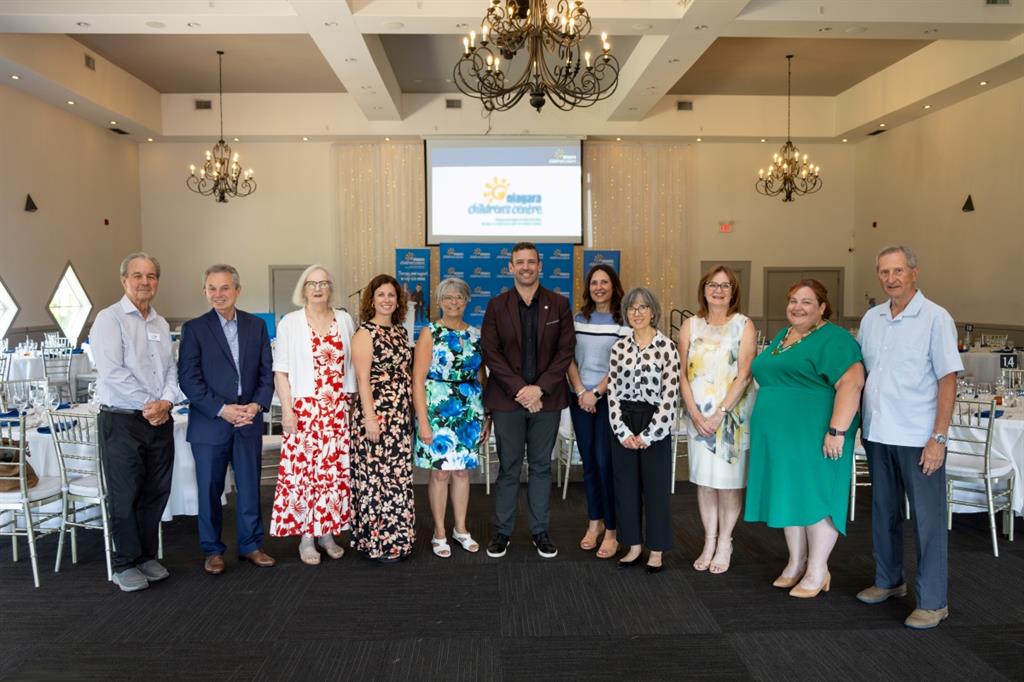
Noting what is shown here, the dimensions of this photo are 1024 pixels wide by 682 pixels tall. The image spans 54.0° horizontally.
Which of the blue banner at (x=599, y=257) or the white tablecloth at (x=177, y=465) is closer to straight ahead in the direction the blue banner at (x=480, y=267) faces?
the white tablecloth

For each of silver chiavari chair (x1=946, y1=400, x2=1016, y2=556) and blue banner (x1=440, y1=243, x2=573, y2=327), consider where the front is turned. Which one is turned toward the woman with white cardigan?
the blue banner

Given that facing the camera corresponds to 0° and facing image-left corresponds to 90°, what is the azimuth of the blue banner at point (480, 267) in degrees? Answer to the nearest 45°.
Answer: approximately 0°

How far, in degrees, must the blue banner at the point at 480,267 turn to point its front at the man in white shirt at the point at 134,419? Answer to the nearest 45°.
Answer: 0° — it already faces them

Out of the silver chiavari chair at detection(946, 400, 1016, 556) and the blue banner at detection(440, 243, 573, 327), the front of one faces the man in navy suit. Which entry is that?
the blue banner

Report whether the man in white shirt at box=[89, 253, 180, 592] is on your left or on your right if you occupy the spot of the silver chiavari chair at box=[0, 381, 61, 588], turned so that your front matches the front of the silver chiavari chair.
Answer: on your right

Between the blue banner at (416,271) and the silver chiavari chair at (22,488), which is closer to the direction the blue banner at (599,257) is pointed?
the silver chiavari chair

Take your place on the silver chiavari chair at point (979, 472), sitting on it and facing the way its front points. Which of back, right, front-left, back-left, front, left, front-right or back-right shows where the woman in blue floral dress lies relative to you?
back
